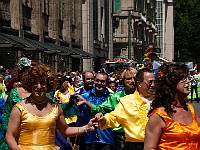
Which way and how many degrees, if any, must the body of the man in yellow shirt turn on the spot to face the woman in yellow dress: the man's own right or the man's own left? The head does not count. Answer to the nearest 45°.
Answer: approximately 90° to the man's own right

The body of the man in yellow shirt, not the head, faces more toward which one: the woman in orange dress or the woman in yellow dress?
the woman in orange dress
